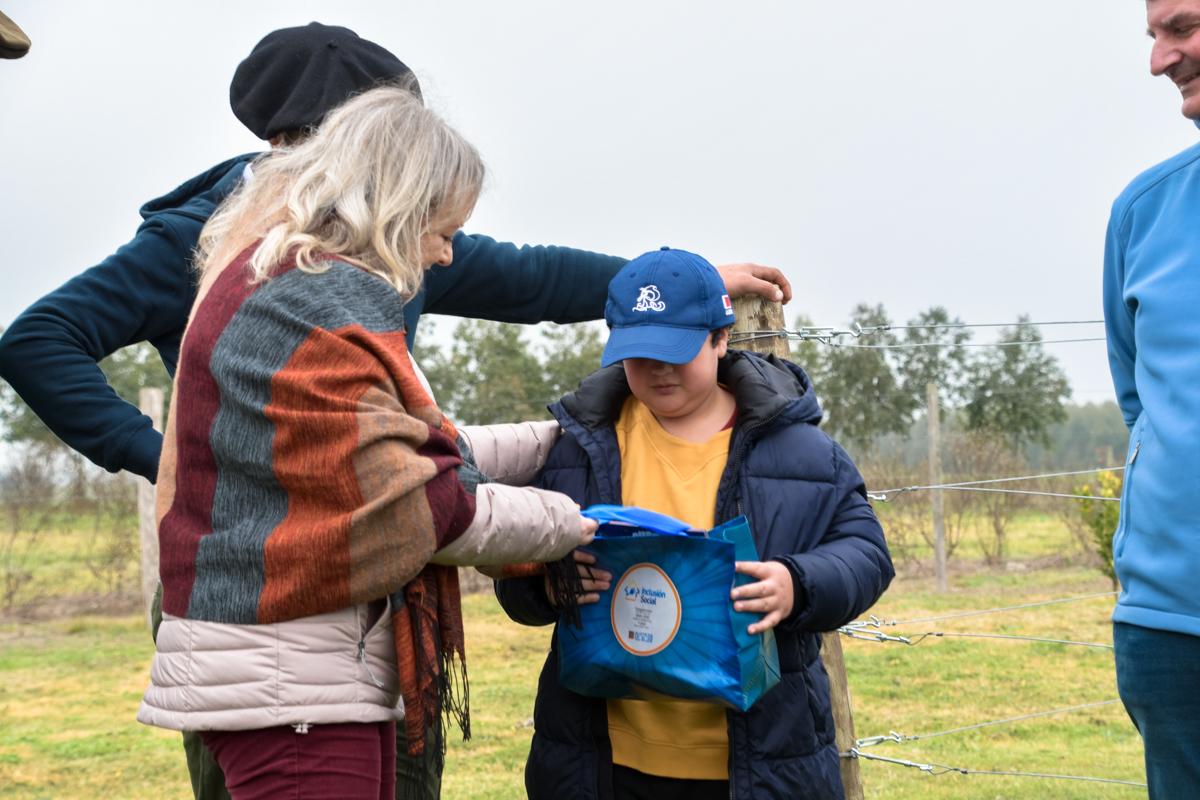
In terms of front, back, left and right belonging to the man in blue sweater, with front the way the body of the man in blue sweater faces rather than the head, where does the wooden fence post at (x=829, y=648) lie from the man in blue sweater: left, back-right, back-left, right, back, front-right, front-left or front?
right

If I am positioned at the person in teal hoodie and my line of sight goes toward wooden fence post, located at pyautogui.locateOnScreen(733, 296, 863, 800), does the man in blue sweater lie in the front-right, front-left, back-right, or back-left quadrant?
front-right

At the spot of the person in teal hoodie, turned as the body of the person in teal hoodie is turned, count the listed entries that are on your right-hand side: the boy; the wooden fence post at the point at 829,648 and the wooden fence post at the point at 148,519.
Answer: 0

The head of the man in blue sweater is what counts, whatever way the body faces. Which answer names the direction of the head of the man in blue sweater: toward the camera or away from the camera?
toward the camera

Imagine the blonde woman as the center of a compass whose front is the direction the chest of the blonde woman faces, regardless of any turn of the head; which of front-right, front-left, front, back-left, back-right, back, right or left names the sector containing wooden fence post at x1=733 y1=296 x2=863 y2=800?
front-left

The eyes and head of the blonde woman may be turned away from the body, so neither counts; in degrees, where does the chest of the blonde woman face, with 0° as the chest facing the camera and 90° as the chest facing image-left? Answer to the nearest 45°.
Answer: approximately 270°

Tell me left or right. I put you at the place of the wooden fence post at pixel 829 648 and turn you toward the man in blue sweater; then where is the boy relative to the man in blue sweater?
right

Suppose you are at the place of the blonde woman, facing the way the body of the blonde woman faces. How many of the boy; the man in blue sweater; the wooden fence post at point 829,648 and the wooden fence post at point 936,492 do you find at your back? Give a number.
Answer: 0

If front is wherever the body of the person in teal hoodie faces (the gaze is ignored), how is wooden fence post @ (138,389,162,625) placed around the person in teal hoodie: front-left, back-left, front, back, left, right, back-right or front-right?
back-left

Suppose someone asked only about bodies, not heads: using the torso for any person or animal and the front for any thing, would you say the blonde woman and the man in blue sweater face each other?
yes

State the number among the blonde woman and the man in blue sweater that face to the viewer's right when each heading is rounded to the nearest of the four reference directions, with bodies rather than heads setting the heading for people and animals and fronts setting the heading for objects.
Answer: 1

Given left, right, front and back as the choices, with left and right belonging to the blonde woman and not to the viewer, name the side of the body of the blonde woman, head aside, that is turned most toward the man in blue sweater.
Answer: front

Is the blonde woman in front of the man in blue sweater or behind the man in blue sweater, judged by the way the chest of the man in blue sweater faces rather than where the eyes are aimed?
in front

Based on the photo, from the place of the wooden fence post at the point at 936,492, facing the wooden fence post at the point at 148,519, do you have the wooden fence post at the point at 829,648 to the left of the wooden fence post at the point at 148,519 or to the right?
left

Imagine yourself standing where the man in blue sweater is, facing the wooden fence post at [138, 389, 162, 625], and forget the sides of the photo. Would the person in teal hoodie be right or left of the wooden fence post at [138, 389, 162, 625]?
left

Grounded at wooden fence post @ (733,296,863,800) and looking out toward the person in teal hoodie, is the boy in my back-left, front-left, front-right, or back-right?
front-left
